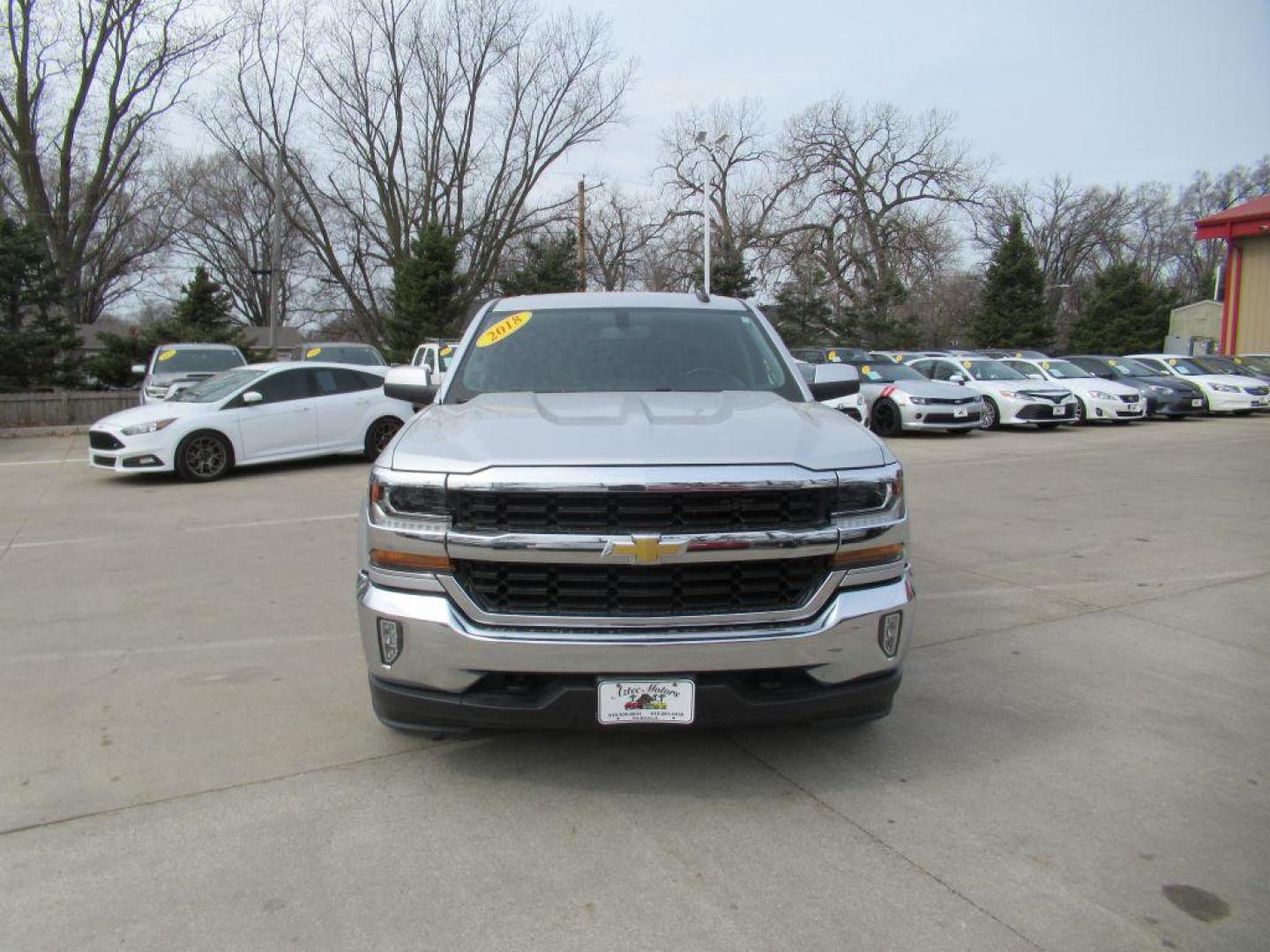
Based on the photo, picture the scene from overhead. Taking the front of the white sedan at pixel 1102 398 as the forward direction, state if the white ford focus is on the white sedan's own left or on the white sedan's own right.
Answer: on the white sedan's own right

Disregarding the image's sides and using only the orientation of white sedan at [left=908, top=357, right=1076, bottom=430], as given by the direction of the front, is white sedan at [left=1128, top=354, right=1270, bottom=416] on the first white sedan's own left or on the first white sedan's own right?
on the first white sedan's own left

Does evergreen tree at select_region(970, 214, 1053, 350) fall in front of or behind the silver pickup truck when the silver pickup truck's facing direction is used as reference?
behind

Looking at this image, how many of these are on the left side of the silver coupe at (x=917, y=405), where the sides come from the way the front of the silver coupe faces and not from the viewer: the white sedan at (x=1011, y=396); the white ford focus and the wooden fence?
1

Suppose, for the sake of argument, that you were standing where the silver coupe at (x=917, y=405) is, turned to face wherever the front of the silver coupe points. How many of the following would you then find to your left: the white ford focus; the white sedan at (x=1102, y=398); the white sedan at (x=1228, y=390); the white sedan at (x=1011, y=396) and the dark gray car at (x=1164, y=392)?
4

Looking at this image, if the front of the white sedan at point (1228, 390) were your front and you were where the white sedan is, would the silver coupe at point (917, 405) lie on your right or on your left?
on your right

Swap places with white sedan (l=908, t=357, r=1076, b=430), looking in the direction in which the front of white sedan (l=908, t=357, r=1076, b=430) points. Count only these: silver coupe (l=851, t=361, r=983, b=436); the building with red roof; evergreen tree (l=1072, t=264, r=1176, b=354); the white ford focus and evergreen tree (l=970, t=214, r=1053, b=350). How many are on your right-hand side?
2

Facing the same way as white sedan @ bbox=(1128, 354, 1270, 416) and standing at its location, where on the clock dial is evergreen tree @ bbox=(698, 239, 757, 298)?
The evergreen tree is roughly at 5 o'clock from the white sedan.

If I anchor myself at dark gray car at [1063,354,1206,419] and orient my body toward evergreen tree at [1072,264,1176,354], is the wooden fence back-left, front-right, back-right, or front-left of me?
back-left

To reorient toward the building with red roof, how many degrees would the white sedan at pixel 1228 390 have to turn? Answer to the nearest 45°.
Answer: approximately 135° to its left

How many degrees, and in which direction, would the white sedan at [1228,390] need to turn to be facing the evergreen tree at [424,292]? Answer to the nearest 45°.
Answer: approximately 135° to its right

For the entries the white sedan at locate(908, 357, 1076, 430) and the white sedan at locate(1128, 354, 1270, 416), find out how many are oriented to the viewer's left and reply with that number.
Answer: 0

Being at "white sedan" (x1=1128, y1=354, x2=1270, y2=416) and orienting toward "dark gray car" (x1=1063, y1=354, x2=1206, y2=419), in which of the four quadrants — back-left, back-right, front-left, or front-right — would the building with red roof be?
back-right

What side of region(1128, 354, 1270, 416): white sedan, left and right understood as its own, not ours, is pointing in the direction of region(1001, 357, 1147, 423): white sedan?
right
